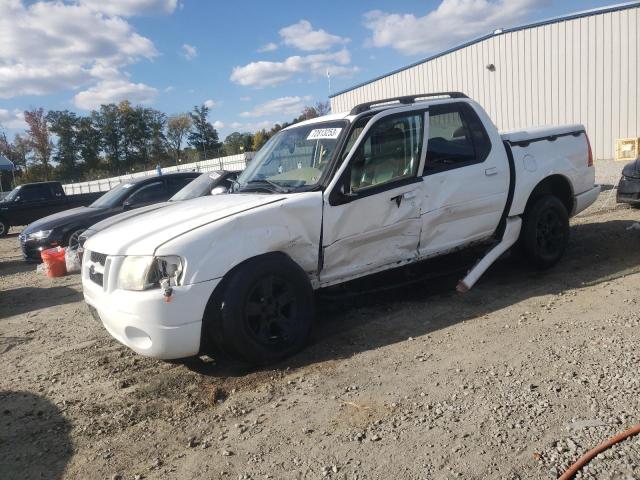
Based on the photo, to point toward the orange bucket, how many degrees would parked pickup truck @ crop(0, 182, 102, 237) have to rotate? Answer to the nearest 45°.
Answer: approximately 45° to its left

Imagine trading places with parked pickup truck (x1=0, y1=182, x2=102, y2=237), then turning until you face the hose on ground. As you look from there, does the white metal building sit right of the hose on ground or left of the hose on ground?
left

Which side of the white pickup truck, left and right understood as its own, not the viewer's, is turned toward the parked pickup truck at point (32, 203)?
right

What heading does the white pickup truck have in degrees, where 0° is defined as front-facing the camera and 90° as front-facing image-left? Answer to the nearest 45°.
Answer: approximately 45°

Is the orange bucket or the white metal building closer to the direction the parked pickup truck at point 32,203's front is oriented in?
the orange bucket

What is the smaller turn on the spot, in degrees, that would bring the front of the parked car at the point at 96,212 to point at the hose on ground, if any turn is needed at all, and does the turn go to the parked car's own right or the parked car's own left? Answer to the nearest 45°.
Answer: approximately 45° to the parked car's own left

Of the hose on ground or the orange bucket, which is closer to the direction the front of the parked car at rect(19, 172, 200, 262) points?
the orange bucket

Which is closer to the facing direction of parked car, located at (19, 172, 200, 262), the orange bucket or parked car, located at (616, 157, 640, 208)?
the orange bucket
